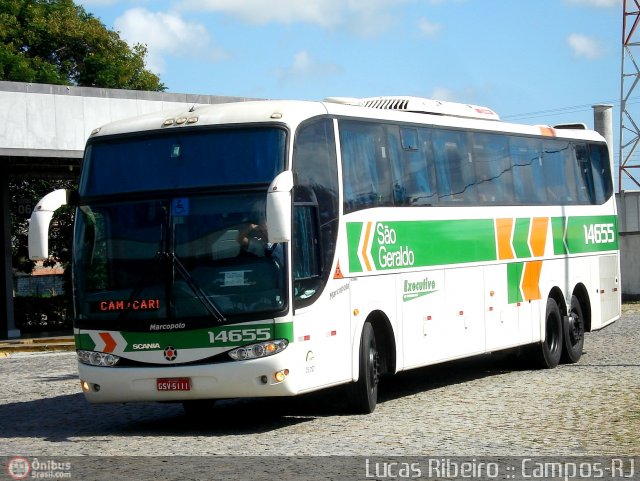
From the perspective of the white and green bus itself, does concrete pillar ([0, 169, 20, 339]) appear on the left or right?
on its right

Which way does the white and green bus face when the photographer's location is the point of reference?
facing the viewer and to the left of the viewer

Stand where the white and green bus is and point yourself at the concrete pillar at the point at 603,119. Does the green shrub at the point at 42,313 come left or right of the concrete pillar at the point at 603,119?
left

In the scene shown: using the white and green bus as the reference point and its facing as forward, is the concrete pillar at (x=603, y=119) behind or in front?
behind
